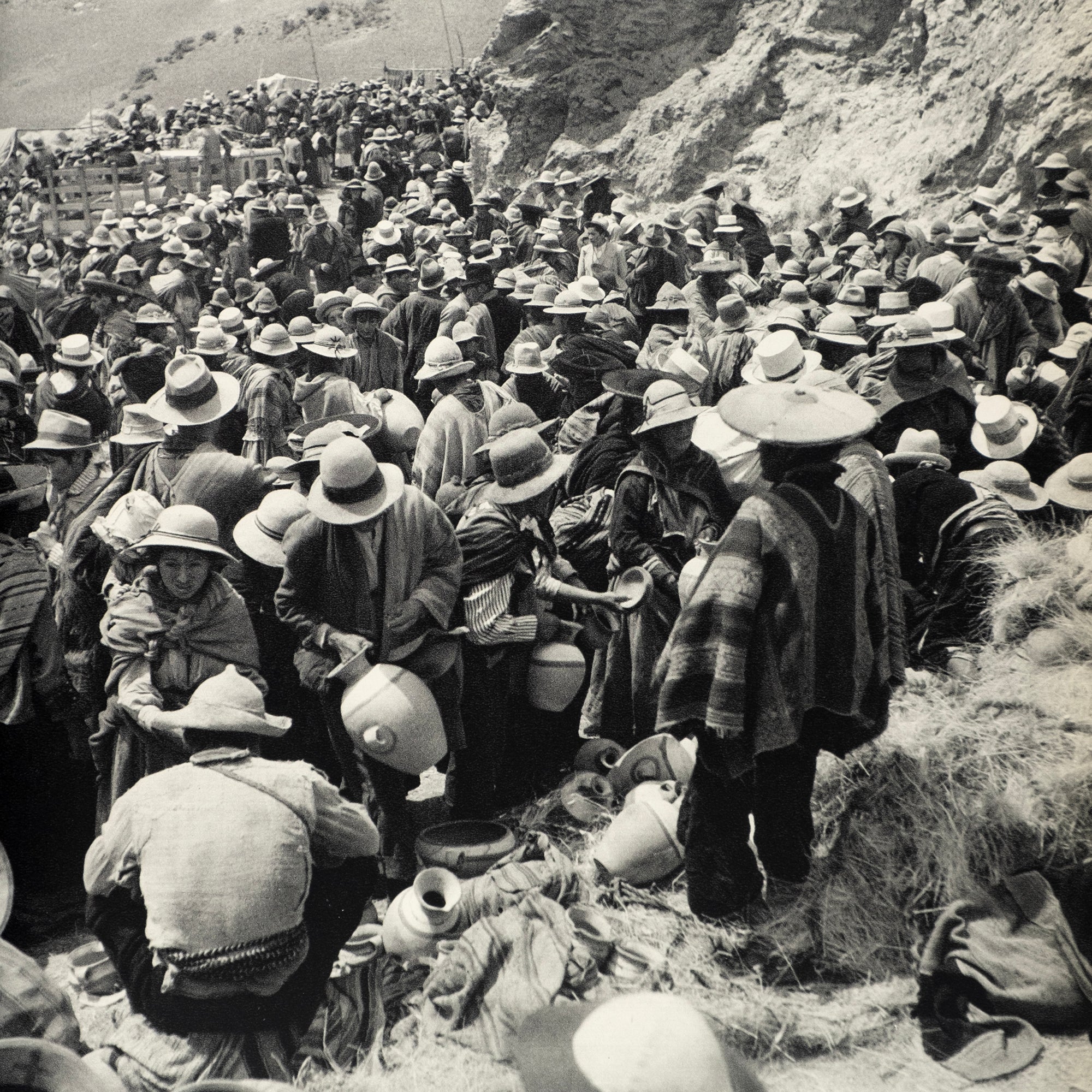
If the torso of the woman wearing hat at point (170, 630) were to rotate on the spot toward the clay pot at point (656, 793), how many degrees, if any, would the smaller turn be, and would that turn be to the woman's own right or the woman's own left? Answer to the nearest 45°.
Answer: approximately 45° to the woman's own left

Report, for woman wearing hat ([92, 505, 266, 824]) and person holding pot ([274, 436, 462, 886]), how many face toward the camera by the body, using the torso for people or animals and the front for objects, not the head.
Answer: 2

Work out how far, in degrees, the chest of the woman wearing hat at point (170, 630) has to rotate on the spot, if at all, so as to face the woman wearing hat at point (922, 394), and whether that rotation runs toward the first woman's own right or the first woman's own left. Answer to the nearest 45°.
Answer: approximately 90° to the first woman's own left

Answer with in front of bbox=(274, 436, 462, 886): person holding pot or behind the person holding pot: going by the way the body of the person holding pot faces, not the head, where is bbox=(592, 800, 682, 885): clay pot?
in front

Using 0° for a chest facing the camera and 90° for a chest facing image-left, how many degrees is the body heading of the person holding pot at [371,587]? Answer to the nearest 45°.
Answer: approximately 0°

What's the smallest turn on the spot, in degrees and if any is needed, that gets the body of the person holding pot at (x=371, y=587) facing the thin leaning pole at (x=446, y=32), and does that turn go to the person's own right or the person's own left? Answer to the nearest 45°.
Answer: approximately 180°

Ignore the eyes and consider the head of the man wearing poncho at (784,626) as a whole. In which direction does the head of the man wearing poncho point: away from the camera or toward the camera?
away from the camera
